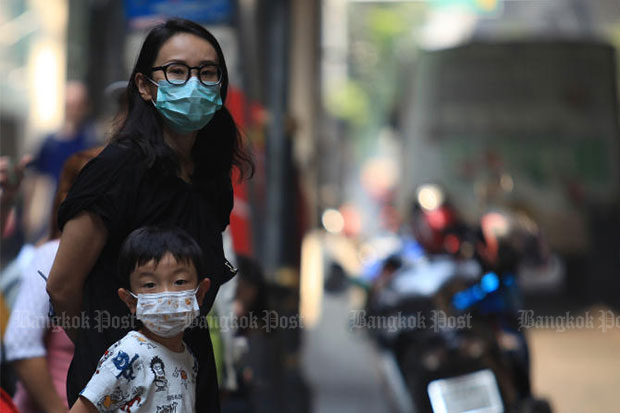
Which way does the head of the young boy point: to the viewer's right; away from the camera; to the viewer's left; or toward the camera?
toward the camera

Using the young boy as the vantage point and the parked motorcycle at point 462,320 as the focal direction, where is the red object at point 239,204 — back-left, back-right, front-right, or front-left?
front-left

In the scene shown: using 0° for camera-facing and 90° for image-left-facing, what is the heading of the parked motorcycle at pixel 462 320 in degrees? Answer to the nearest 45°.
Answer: approximately 180°

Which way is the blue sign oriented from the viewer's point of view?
toward the camera

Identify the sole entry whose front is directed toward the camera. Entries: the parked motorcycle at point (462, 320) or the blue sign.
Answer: the blue sign

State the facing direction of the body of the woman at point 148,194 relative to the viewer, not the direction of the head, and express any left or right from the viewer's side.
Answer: facing the viewer and to the right of the viewer

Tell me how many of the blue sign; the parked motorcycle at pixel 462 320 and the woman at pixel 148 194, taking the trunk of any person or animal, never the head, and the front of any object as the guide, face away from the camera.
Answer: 1

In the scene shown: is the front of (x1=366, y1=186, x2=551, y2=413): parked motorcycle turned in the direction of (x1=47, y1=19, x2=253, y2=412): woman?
no

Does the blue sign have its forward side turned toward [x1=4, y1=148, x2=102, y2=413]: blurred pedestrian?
yes

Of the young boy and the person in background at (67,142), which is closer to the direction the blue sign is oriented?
the young boy

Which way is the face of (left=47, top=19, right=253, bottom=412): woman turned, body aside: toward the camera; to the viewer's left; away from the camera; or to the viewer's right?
toward the camera
